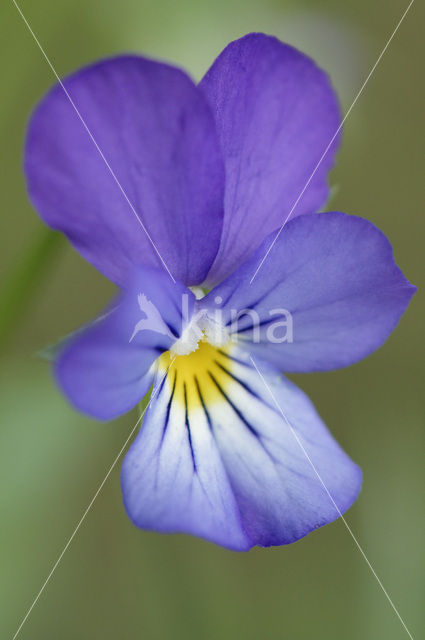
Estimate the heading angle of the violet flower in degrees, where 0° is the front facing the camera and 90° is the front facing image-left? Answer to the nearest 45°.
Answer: approximately 0°
